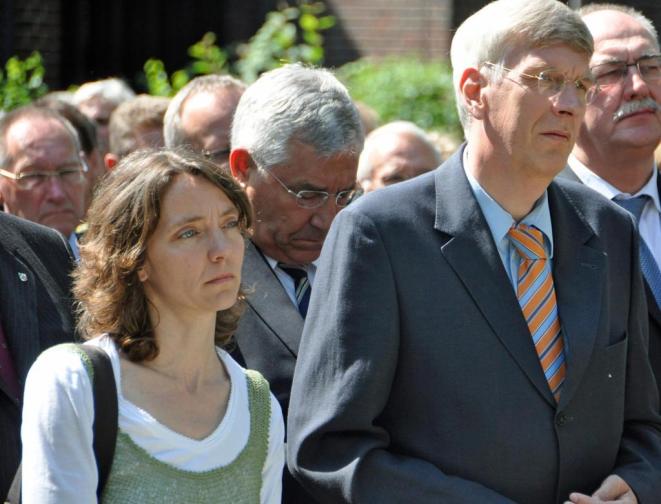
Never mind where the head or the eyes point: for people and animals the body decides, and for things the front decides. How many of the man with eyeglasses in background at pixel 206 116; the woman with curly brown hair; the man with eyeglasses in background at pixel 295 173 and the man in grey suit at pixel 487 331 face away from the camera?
0

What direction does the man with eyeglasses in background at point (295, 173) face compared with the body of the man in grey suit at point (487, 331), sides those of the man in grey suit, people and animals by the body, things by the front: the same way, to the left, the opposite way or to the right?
the same way

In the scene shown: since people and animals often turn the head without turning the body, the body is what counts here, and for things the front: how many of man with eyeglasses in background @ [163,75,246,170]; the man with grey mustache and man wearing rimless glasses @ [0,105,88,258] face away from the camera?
0

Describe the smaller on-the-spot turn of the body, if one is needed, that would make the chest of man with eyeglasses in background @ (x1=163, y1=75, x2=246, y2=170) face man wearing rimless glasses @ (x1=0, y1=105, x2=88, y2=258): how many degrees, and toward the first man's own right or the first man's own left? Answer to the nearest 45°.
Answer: approximately 135° to the first man's own right

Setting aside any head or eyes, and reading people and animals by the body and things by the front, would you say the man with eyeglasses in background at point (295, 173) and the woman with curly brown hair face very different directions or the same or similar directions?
same or similar directions

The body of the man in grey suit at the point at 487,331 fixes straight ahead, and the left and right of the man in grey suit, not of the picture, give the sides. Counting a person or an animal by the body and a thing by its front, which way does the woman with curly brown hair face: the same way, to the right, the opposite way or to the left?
the same way

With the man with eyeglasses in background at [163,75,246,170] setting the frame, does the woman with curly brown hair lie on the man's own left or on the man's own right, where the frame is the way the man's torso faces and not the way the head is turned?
on the man's own right

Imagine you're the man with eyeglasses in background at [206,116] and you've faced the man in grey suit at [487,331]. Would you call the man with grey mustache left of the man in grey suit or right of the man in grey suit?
left

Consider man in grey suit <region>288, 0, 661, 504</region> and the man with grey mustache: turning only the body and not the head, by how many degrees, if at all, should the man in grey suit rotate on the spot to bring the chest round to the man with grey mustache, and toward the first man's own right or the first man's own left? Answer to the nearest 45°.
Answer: approximately 135° to the first man's own left

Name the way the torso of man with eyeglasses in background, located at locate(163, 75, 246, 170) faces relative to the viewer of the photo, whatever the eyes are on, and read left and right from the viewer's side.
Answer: facing the viewer and to the right of the viewer

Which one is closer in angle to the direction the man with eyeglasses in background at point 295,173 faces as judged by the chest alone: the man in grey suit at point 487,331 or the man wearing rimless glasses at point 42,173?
the man in grey suit

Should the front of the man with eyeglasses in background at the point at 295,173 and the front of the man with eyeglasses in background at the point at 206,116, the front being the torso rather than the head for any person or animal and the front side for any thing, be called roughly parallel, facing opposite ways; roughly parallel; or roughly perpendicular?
roughly parallel

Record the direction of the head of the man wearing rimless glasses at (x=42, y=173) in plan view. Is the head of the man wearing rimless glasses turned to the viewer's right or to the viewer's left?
to the viewer's right

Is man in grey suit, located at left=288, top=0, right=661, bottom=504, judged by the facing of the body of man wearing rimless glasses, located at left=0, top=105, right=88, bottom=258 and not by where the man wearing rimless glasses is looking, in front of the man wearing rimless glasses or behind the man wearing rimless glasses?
in front

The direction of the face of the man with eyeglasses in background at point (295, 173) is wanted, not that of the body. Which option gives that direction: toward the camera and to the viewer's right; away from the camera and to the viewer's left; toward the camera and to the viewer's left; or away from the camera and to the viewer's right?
toward the camera and to the viewer's right

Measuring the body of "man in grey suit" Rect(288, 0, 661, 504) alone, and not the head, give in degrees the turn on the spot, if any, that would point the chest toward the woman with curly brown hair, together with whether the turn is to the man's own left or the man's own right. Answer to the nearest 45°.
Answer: approximately 135° to the man's own right
